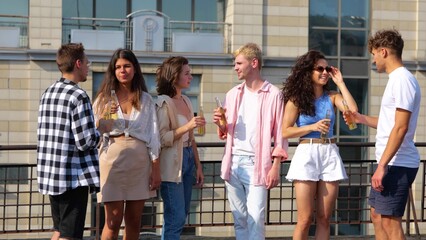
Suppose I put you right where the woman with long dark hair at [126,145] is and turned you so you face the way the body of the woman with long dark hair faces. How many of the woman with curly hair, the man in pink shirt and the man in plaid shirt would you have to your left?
2

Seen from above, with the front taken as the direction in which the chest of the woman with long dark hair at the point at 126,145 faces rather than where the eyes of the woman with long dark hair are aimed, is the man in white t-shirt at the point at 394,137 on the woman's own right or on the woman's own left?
on the woman's own left

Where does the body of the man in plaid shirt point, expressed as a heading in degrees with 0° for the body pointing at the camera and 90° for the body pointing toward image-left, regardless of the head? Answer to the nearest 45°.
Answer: approximately 225°

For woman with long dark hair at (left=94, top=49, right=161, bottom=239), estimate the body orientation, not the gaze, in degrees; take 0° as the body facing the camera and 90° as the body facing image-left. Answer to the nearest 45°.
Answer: approximately 0°

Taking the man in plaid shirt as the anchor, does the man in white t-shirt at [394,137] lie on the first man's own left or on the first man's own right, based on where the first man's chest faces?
on the first man's own right

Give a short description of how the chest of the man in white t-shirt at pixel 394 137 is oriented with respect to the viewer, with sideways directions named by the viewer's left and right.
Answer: facing to the left of the viewer

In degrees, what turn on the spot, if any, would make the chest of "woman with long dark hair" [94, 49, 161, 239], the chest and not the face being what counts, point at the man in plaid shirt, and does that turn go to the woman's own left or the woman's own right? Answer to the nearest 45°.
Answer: approximately 45° to the woman's own right
